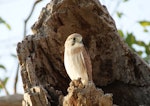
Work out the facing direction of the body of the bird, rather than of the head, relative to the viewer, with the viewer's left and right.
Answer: facing the viewer and to the left of the viewer
